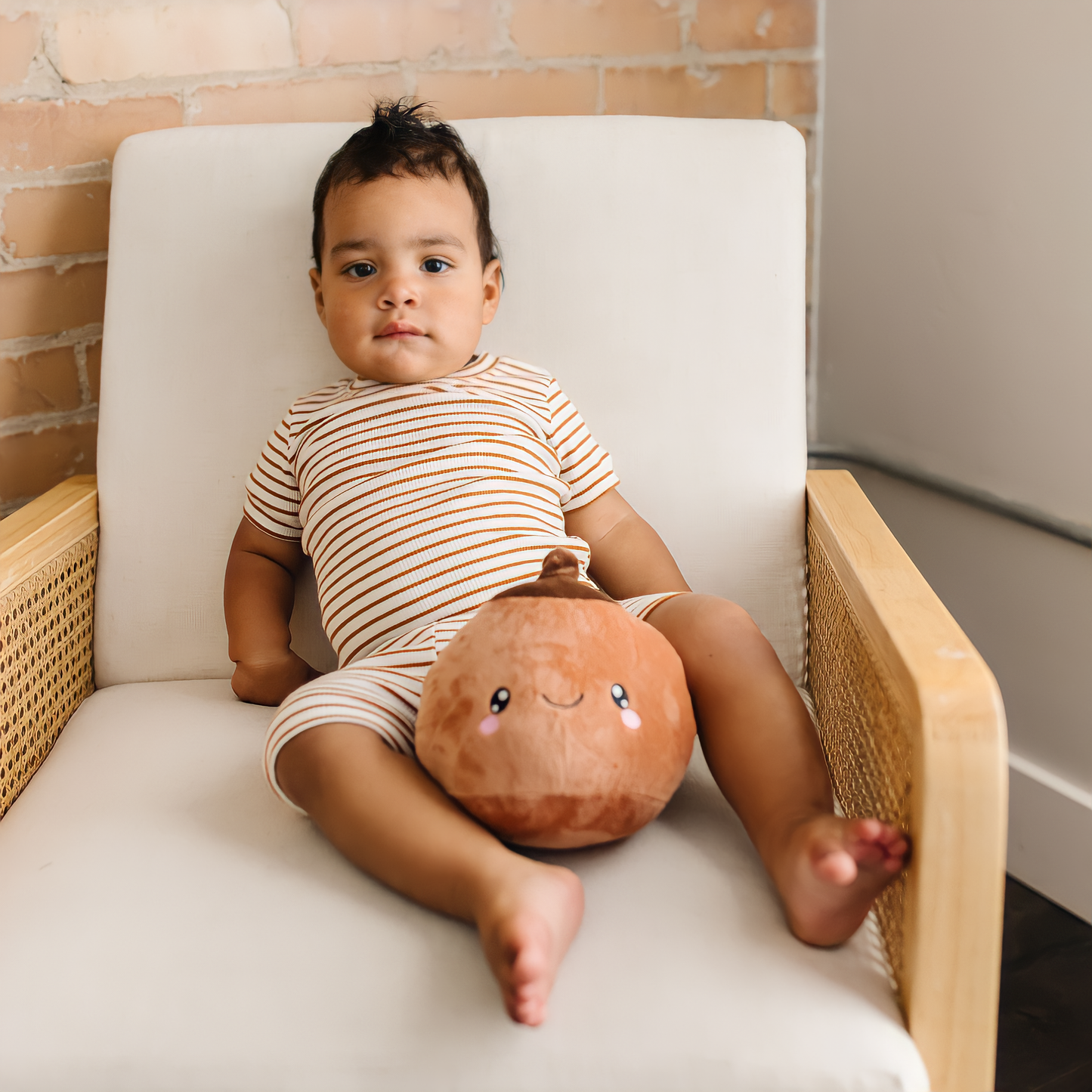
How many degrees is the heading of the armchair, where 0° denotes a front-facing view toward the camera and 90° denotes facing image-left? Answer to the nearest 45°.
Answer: approximately 0°
